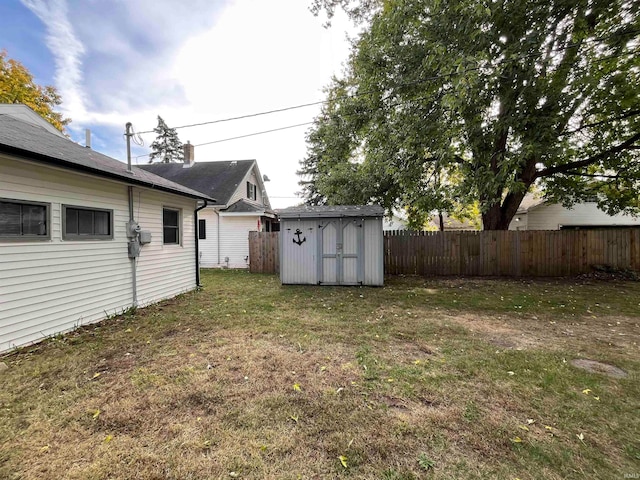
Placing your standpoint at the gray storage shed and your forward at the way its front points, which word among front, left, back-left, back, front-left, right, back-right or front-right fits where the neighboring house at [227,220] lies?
back-right

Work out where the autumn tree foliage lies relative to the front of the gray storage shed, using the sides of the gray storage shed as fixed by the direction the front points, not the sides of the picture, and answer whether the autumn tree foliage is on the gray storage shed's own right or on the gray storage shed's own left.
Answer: on the gray storage shed's own right

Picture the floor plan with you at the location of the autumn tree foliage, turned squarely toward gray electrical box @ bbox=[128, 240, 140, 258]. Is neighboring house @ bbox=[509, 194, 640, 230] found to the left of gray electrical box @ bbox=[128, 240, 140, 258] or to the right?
left

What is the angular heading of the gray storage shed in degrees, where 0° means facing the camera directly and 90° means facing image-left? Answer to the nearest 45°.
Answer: approximately 0°

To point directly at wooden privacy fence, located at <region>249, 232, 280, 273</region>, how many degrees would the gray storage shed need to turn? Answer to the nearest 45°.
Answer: approximately 135° to its right

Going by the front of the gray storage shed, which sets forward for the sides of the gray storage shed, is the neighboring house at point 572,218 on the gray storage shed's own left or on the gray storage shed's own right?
on the gray storage shed's own left
